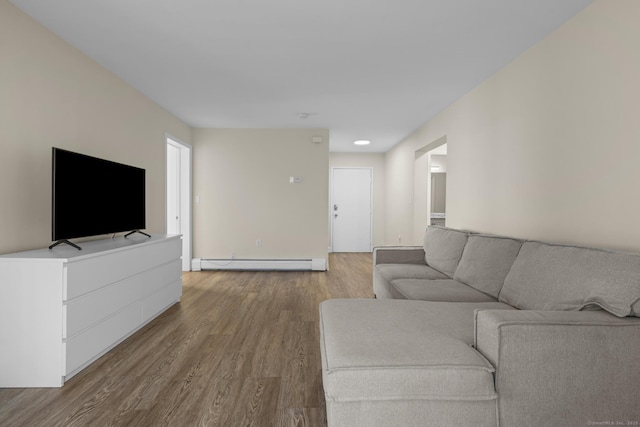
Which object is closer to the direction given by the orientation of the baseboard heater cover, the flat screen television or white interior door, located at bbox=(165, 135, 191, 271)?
the flat screen television

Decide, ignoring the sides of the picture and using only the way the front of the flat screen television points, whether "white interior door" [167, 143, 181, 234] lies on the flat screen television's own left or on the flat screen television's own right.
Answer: on the flat screen television's own left

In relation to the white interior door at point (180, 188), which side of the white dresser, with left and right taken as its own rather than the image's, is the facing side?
left

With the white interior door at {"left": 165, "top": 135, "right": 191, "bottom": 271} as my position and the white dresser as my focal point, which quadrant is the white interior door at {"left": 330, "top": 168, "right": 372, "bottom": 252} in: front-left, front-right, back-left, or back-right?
back-left

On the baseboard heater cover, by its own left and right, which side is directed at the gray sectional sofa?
front

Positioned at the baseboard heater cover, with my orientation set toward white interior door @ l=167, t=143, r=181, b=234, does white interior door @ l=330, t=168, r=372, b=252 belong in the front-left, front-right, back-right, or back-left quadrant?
back-right

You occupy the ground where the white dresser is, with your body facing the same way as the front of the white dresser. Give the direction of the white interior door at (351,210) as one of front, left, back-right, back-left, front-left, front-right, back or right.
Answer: left

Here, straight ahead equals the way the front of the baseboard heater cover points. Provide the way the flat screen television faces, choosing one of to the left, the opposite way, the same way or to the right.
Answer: to the left

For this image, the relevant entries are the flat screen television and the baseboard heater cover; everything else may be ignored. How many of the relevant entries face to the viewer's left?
0

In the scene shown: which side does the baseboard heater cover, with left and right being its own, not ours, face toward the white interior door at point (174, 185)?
right

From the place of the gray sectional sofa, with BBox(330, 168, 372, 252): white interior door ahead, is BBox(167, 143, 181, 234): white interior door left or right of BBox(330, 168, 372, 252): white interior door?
left

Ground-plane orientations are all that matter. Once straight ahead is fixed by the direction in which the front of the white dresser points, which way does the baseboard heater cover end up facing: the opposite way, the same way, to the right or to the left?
to the right

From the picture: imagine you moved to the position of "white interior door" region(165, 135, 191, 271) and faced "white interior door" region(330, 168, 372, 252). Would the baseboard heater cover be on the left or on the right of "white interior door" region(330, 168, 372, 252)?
right

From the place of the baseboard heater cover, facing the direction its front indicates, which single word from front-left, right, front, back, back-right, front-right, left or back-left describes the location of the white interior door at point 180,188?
right

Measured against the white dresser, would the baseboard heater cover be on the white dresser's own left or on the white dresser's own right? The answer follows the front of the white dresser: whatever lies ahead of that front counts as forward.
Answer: on the white dresser's own left

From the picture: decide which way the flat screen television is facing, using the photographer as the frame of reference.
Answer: facing the viewer and to the right of the viewer

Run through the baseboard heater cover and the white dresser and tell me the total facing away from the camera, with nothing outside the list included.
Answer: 0

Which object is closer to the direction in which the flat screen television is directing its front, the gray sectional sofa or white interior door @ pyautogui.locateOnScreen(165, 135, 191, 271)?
the gray sectional sofa

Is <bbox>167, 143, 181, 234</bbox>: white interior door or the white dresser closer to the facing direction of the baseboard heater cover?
the white dresser

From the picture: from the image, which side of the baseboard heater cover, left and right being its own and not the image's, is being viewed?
front
